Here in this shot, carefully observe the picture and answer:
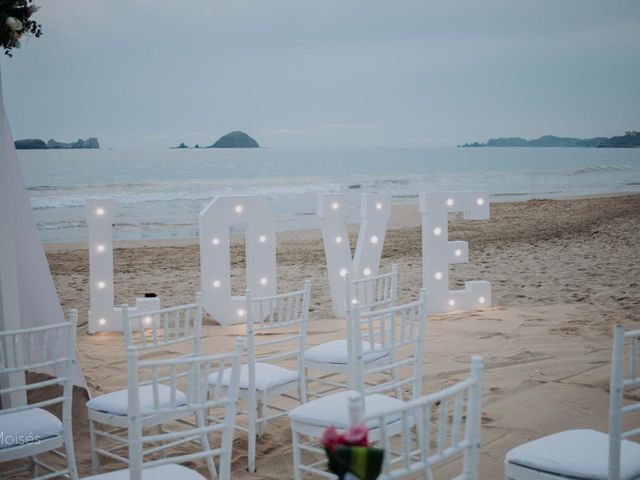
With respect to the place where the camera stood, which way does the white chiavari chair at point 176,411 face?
facing away from the viewer and to the left of the viewer

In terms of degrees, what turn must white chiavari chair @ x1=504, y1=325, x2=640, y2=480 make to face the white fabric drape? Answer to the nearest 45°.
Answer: approximately 45° to its left

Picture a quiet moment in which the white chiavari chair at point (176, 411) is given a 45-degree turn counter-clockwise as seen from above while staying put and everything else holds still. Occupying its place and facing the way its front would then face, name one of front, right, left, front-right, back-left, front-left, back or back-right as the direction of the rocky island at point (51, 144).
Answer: right

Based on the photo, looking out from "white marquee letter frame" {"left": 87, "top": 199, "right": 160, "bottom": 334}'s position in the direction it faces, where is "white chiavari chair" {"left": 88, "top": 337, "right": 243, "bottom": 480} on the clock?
The white chiavari chair is roughly at 12 o'clock from the white marquee letter frame.

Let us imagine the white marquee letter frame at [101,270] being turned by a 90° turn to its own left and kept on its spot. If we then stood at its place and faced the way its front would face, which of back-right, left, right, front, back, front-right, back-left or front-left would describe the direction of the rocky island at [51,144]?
left

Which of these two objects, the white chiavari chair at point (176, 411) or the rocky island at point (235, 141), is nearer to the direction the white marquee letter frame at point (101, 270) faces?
the white chiavari chair

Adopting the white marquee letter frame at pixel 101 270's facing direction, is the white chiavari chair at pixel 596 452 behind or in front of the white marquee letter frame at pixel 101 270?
in front

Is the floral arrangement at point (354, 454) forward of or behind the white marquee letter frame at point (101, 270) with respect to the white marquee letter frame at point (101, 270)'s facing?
forward

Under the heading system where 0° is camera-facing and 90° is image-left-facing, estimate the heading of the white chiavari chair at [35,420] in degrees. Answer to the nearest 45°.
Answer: approximately 135°

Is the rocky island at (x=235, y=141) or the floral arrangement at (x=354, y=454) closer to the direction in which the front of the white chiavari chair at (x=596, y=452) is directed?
the rocky island

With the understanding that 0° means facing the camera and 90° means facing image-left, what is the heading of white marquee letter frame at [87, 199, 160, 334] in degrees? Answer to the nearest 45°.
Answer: approximately 0°

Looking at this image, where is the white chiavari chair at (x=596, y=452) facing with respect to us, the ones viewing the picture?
facing away from the viewer and to the left of the viewer

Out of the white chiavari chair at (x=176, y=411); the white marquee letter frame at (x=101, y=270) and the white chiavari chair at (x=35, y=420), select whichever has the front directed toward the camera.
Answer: the white marquee letter frame
